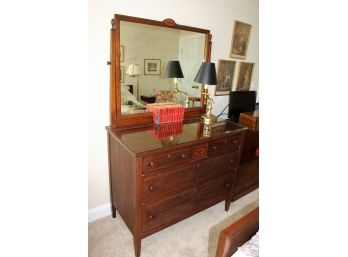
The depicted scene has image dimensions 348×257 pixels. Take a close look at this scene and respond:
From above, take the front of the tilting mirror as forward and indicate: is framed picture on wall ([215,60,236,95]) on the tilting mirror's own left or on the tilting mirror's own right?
on the tilting mirror's own left

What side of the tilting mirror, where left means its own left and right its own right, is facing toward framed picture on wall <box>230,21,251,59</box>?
left

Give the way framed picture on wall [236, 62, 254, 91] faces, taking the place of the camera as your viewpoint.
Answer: facing the viewer and to the right of the viewer

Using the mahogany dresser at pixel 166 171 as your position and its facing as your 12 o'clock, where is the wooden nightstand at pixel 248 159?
The wooden nightstand is roughly at 9 o'clock from the mahogany dresser.

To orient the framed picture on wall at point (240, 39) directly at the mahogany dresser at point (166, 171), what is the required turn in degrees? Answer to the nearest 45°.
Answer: approximately 45° to its right

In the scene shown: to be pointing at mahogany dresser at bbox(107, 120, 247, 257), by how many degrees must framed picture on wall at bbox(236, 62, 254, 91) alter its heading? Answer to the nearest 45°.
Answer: approximately 45° to its right

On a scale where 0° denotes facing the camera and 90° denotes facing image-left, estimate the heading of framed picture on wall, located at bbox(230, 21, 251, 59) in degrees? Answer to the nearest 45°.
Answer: approximately 315°
